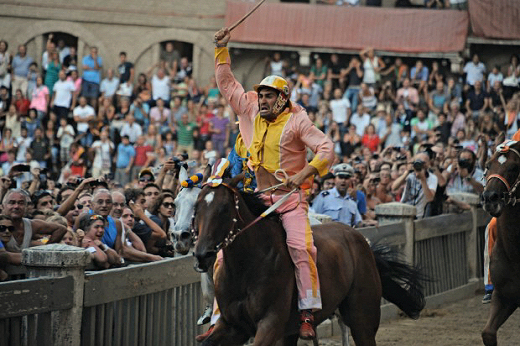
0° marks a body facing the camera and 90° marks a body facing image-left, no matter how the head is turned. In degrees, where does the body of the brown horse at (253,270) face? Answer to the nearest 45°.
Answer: approximately 45°

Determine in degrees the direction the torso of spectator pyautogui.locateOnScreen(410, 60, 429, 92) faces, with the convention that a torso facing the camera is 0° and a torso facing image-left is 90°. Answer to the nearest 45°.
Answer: approximately 0°

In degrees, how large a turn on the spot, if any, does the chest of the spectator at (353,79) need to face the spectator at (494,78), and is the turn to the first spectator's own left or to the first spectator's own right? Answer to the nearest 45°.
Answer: approximately 135° to the first spectator's own left

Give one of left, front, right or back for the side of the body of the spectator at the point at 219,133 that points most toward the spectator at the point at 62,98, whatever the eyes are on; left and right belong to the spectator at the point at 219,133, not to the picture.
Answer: right

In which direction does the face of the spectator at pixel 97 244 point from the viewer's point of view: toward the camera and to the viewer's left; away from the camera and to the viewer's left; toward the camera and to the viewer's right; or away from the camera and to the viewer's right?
toward the camera and to the viewer's right

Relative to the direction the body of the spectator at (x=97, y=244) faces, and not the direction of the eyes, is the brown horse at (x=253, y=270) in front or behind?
in front
